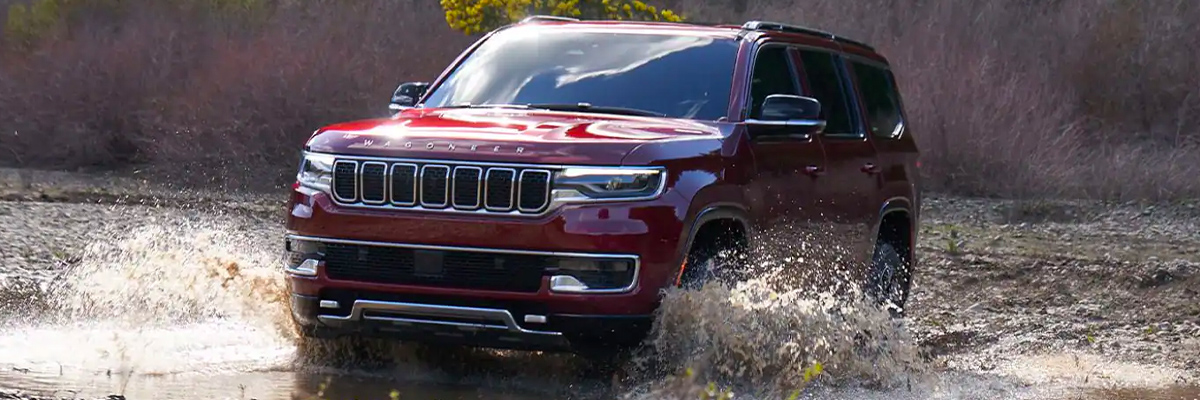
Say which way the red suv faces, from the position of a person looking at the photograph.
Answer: facing the viewer and to the left of the viewer

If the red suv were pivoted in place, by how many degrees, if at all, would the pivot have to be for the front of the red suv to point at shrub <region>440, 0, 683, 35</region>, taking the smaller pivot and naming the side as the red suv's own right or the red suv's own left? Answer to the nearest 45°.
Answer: approximately 135° to the red suv's own right
